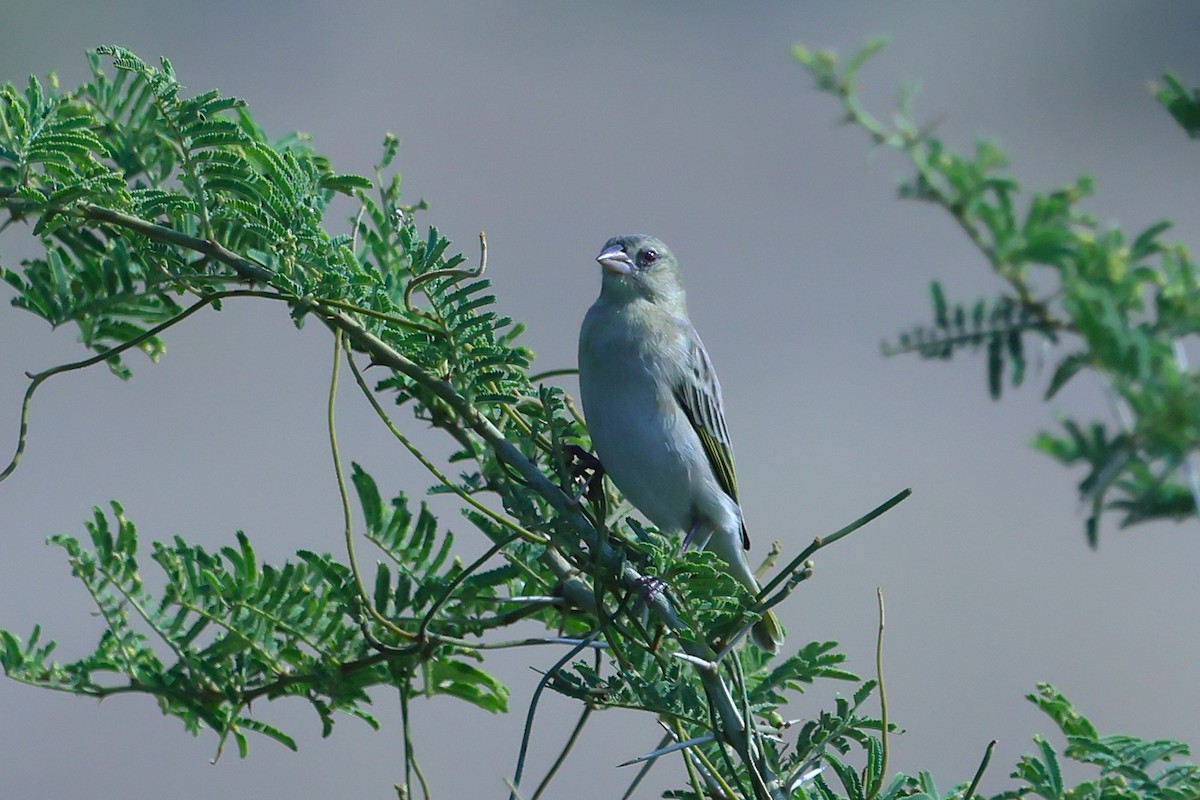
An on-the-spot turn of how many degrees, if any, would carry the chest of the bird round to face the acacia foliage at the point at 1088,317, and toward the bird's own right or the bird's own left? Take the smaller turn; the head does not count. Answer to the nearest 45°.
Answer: approximately 135° to the bird's own left

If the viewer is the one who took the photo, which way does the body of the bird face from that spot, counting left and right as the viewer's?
facing the viewer and to the left of the viewer

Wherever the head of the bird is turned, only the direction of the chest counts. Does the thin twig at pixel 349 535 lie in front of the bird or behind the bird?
in front
